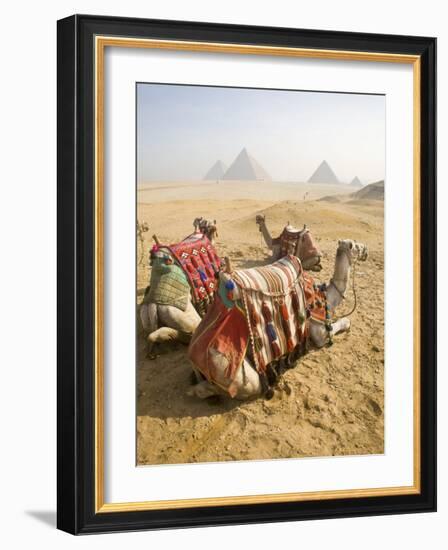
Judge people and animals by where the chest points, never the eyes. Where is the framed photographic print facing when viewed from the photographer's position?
facing the viewer and to the right of the viewer
